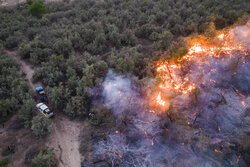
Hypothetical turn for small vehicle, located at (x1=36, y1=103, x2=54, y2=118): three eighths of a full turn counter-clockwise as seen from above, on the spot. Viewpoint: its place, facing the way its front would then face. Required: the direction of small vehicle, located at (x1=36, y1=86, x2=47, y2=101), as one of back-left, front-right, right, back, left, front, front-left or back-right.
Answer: back

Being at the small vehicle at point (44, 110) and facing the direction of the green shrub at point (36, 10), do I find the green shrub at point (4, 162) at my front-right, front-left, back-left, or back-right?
back-left

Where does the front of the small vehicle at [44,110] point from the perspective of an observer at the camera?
facing away from the viewer and to the left of the viewer

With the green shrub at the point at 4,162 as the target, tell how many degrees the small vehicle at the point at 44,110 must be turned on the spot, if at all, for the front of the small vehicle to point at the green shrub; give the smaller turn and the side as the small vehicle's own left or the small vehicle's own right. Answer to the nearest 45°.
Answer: approximately 90° to the small vehicle's own left

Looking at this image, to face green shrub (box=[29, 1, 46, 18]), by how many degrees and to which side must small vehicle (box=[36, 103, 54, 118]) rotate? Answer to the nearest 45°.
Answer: approximately 45° to its right
